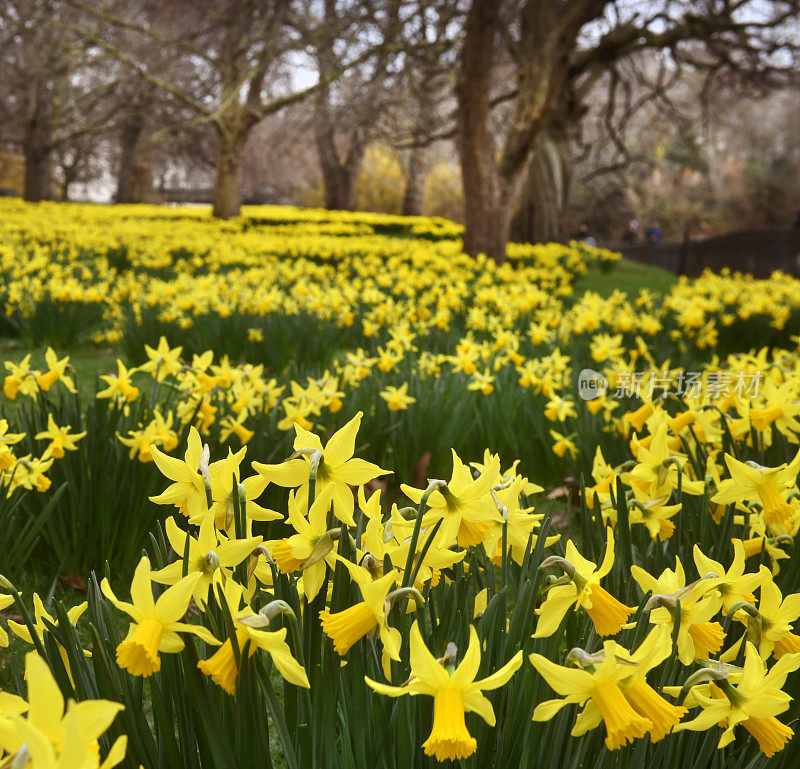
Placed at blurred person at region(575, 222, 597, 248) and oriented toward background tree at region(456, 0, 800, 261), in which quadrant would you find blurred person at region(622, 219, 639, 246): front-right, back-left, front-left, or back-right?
back-left

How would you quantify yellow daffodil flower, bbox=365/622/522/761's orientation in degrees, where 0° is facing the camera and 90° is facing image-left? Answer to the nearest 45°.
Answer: approximately 0°

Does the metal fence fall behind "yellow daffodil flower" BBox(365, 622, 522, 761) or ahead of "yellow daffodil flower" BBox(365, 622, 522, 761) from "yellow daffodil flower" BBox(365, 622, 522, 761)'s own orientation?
behind

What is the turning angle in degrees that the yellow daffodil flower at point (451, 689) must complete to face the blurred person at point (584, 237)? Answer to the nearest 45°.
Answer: approximately 180°

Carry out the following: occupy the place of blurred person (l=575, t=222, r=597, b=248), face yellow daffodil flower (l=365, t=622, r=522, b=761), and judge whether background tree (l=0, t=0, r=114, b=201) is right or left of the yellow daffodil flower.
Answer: right

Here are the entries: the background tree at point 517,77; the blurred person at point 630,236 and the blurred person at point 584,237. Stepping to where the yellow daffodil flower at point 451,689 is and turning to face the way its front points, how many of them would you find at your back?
3

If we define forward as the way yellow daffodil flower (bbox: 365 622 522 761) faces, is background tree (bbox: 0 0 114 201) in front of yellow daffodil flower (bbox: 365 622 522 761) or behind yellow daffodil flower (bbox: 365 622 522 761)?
behind

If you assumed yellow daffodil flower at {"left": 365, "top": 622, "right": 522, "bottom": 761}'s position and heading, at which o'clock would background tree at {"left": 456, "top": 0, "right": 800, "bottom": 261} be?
The background tree is roughly at 6 o'clock from the yellow daffodil flower.

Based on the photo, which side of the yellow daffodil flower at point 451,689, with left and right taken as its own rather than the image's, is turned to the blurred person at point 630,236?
back

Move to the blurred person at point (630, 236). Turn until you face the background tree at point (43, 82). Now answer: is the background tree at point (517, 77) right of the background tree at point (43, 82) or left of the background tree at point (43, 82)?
left
